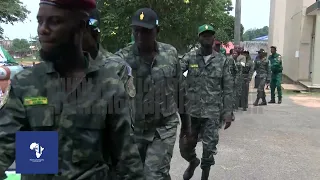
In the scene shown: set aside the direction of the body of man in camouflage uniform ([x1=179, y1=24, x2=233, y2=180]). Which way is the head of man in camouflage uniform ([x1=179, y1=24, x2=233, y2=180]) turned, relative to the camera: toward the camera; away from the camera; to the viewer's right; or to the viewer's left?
toward the camera

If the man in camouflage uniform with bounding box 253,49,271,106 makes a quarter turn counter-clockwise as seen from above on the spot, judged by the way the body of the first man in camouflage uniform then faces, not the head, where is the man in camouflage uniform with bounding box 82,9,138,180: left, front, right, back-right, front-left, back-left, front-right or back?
front-right

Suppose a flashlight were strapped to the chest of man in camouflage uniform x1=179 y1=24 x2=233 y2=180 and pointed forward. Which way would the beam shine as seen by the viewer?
toward the camera

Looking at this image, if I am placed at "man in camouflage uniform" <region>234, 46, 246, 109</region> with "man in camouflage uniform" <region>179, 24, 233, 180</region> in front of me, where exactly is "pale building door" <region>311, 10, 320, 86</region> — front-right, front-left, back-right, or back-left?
back-left

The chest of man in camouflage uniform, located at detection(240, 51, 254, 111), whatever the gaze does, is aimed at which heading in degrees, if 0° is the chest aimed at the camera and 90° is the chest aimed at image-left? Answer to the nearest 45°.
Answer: approximately 90°

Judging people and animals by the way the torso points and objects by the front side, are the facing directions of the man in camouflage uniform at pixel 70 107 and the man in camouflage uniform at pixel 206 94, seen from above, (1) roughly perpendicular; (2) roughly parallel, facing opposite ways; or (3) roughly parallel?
roughly parallel

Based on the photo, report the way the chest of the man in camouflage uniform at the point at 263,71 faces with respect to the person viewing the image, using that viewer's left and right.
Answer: facing the viewer and to the left of the viewer

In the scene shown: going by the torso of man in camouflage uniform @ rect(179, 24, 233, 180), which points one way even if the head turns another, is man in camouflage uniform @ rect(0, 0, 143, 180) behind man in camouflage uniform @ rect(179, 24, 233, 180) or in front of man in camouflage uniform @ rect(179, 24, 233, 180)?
in front

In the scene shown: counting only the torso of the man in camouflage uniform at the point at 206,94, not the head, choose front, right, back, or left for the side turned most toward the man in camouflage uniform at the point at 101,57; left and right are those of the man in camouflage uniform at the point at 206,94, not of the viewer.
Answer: front

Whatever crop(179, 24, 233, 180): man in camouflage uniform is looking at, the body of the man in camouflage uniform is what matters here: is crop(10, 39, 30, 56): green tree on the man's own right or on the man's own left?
on the man's own right

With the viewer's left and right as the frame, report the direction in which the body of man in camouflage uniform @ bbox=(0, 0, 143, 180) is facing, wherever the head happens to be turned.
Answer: facing the viewer

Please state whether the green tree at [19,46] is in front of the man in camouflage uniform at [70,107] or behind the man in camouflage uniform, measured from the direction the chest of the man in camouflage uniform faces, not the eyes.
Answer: behind
